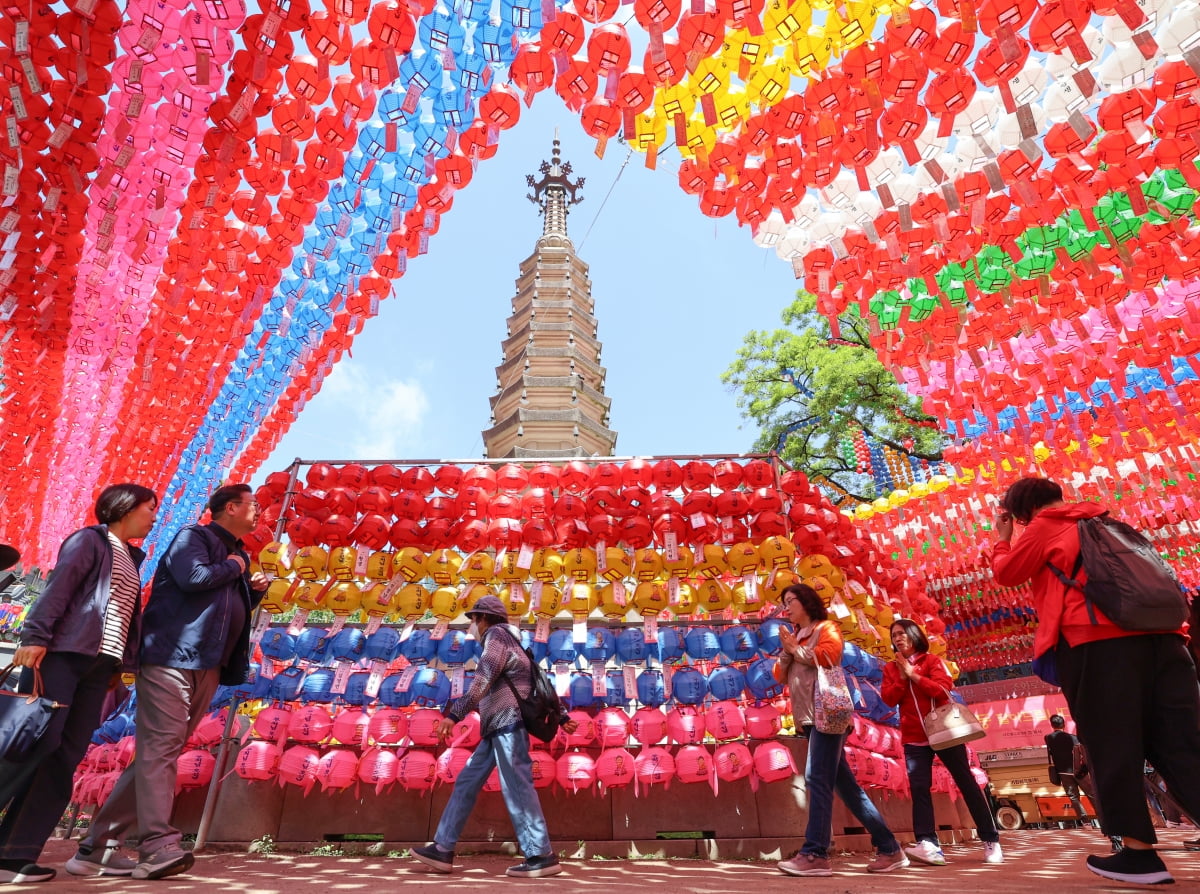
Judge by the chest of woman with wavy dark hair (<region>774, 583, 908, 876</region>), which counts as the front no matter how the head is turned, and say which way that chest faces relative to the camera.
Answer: to the viewer's left

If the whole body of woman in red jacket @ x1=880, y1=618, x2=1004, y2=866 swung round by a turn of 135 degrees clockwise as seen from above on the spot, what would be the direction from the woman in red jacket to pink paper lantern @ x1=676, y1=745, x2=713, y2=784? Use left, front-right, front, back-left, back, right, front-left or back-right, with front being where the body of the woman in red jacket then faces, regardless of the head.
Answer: left

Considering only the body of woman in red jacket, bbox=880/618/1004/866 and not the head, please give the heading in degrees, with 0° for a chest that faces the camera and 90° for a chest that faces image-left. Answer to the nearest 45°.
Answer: approximately 45°

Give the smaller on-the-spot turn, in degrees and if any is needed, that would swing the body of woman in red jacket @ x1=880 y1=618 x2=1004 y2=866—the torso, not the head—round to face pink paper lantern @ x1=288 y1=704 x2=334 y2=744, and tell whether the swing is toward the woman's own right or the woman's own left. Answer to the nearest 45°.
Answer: approximately 45° to the woman's own right

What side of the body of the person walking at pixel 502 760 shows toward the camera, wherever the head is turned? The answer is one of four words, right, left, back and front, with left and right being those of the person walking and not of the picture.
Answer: left

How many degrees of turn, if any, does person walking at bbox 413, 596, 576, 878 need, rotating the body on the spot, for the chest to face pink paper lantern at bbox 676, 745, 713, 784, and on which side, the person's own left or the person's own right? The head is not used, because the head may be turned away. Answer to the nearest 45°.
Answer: approximately 135° to the person's own right

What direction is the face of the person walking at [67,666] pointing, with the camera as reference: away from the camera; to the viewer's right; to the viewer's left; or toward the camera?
to the viewer's right

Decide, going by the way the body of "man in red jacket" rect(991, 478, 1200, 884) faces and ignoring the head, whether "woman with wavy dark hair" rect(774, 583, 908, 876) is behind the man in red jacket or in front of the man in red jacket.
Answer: in front

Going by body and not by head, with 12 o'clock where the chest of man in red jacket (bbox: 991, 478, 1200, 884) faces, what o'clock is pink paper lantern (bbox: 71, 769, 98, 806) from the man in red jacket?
The pink paper lantern is roughly at 12 o'clock from the man in red jacket.

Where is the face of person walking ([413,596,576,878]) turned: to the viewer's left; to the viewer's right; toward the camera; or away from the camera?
to the viewer's left

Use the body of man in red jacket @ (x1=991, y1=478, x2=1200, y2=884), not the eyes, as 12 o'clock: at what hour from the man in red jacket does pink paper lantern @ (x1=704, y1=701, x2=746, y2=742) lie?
The pink paper lantern is roughly at 1 o'clock from the man in red jacket.
